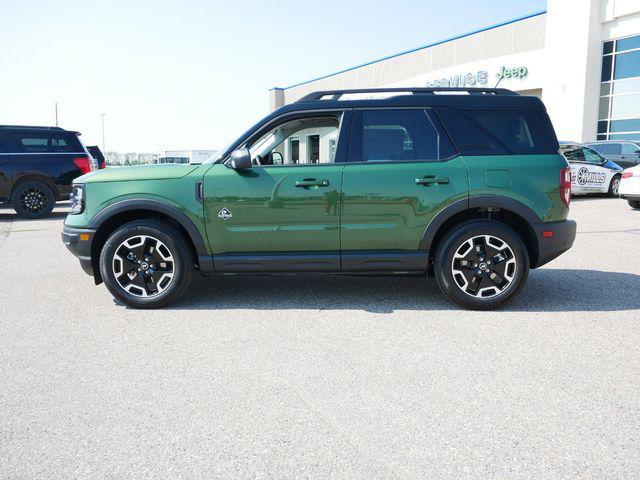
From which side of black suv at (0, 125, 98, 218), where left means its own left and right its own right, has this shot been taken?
left

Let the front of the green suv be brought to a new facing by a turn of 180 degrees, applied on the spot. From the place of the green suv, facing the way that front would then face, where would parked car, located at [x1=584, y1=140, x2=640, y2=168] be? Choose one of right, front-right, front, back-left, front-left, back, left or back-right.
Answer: front-left

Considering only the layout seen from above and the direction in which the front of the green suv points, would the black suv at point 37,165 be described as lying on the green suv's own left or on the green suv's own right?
on the green suv's own right

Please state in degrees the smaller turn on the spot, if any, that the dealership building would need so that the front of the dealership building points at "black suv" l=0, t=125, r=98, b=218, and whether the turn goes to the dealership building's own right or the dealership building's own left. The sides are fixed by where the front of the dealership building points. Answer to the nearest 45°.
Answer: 0° — it already faces it

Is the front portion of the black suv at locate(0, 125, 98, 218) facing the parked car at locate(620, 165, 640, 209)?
no

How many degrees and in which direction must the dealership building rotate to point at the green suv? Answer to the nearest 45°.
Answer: approximately 45° to its left

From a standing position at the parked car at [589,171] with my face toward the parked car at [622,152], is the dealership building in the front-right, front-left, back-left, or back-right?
front-left

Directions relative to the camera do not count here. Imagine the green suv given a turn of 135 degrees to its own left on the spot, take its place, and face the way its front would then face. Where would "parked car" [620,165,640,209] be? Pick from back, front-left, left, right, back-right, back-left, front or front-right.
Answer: left

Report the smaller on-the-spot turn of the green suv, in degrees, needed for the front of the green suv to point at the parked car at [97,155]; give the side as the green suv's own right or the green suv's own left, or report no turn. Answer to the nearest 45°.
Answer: approximately 45° to the green suv's own right

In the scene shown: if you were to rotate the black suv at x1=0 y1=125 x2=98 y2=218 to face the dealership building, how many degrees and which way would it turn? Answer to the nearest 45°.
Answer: approximately 180°

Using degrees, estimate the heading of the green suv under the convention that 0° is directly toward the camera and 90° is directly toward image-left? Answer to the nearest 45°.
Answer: approximately 90°

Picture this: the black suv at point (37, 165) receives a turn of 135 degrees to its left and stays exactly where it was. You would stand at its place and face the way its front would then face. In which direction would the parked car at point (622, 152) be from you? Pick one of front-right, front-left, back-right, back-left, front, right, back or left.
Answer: front-left

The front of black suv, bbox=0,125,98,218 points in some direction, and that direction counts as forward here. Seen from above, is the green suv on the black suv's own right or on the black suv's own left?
on the black suv's own left

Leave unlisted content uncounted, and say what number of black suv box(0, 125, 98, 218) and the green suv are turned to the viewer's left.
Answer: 2

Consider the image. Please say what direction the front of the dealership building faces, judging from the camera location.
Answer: facing the viewer and to the left of the viewer

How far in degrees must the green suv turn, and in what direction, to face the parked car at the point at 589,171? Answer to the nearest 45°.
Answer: approximately 135° to its right
